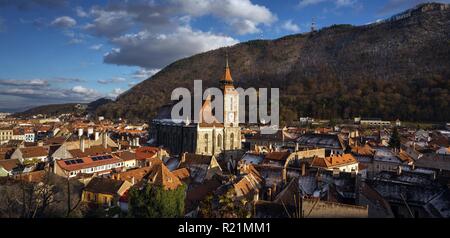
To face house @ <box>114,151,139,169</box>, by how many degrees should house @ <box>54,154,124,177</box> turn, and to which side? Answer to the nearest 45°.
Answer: approximately 90° to its left

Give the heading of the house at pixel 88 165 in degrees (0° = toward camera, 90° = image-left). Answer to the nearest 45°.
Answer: approximately 315°

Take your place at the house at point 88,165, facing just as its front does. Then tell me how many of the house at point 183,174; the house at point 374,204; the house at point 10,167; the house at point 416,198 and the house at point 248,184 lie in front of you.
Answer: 4

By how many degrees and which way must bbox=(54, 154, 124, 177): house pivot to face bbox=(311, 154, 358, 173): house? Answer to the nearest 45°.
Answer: approximately 45° to its left
